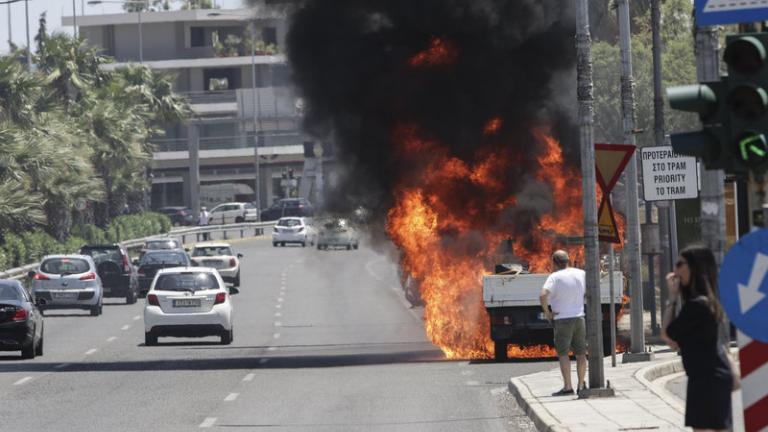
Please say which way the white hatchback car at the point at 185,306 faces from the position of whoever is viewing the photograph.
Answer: facing away from the viewer

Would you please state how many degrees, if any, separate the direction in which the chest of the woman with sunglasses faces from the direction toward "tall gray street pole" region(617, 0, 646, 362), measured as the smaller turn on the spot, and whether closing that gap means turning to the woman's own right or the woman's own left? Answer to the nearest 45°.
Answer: approximately 90° to the woman's own right

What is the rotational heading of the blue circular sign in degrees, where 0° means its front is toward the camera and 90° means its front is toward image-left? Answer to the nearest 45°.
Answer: approximately 0°

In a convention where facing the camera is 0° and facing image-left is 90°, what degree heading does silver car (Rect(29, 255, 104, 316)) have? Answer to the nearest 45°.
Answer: approximately 180°

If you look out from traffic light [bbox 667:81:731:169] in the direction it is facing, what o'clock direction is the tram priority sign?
The tram priority sign is roughly at 3 o'clock from the traffic light.

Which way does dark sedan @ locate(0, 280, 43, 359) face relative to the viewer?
away from the camera

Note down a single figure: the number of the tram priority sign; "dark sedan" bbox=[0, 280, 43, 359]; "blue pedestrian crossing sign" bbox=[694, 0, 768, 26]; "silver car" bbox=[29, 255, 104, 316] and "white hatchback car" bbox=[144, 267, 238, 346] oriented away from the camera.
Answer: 3

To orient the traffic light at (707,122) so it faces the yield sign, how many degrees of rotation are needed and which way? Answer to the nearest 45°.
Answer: approximately 90° to its right
